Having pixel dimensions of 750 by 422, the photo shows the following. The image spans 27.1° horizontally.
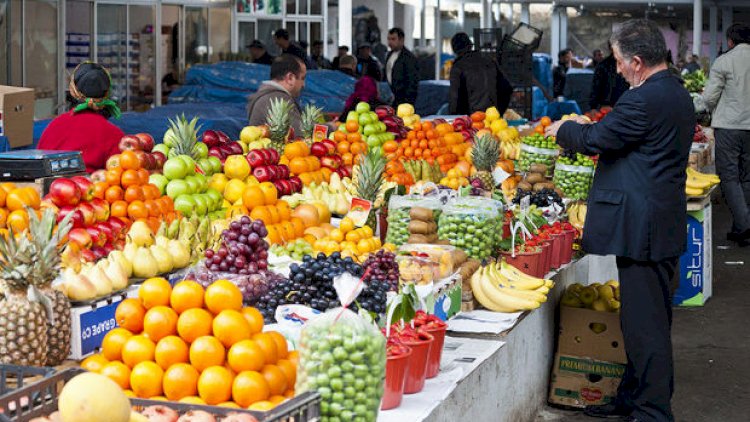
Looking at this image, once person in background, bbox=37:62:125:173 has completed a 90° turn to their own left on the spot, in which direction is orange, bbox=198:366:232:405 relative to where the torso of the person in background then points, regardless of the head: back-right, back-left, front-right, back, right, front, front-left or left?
left

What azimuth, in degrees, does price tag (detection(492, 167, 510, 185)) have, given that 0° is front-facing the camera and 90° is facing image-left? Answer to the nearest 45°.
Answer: approximately 0°

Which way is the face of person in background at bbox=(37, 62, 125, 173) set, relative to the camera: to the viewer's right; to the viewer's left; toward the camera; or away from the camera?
away from the camera

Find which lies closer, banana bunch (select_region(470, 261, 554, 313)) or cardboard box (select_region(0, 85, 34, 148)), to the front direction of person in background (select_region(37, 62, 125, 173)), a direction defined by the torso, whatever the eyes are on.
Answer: the cardboard box

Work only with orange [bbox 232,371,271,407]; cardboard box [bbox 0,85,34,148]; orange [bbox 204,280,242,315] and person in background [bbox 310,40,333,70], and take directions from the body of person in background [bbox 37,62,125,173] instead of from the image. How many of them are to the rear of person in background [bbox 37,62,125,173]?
2

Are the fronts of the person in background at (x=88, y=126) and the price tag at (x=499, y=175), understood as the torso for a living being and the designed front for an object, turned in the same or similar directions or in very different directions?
very different directions

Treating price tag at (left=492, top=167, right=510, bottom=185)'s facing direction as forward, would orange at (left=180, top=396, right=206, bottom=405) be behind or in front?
in front

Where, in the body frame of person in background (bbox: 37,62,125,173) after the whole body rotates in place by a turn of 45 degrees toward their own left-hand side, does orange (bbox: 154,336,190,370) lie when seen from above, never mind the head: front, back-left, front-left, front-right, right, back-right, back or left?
back-left

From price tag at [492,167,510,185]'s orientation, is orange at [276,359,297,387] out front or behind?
out front

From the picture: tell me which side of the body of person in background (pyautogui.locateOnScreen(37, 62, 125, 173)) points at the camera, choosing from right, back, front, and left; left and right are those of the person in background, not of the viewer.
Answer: back
